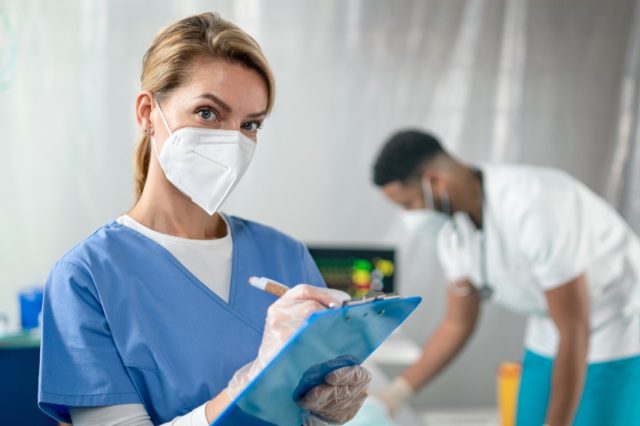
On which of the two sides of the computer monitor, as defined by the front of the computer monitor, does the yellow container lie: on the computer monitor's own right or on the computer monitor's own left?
on the computer monitor's own left

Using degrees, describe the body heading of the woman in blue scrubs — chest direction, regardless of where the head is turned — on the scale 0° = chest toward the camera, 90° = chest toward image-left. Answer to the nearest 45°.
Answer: approximately 315°

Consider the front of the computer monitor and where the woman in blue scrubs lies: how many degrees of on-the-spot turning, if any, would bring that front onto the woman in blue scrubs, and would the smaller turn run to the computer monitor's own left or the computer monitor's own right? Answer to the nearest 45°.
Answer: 0° — it already faces them

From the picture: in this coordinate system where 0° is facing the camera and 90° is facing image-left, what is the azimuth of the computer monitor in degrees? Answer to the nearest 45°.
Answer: approximately 0°

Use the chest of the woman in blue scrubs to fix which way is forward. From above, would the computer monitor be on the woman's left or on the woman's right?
on the woman's left
